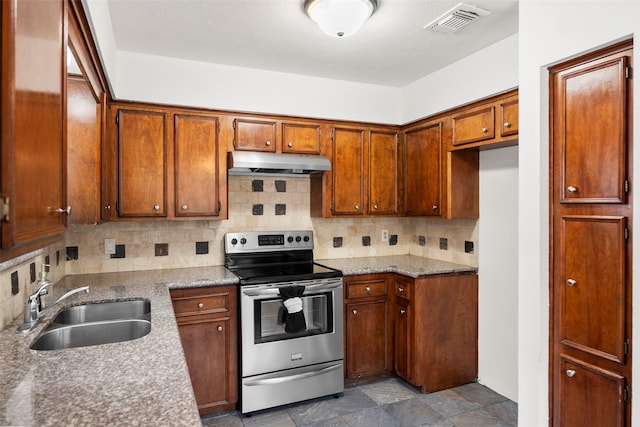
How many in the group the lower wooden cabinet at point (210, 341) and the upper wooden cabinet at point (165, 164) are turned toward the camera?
2

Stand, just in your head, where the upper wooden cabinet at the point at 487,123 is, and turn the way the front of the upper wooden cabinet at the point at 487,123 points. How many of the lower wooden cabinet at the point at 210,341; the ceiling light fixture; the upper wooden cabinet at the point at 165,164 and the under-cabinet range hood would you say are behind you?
0

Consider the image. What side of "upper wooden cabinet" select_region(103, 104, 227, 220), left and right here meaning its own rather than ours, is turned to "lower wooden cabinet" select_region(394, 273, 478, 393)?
left

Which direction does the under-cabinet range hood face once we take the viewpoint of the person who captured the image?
facing the viewer and to the right of the viewer

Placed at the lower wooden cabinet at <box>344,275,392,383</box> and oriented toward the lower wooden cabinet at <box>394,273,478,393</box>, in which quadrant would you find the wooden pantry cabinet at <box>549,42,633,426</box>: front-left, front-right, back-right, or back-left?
front-right

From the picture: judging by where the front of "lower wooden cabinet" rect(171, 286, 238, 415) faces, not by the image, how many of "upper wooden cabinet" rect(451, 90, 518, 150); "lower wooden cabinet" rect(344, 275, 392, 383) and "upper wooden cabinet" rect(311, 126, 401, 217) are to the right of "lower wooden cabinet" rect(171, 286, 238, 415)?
0

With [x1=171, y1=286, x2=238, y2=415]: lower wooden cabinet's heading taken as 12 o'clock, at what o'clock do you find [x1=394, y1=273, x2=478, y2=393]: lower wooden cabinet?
[x1=394, y1=273, x2=478, y2=393]: lower wooden cabinet is roughly at 9 o'clock from [x1=171, y1=286, x2=238, y2=415]: lower wooden cabinet.

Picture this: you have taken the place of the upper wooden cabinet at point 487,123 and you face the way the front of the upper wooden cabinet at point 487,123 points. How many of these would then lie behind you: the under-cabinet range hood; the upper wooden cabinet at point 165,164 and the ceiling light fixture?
0

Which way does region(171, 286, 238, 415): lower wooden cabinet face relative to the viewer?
toward the camera

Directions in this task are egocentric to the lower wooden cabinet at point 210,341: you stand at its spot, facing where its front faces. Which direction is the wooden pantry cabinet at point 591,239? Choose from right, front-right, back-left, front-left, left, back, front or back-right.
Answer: front-left

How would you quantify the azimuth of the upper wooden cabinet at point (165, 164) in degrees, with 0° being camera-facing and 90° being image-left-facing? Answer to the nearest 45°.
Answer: approximately 0°

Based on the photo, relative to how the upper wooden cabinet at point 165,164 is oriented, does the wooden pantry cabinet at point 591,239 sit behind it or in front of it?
in front

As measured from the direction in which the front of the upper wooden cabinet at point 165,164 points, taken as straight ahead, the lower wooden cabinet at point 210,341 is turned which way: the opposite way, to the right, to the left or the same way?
the same way

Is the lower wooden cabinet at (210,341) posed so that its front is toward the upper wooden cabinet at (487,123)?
no
